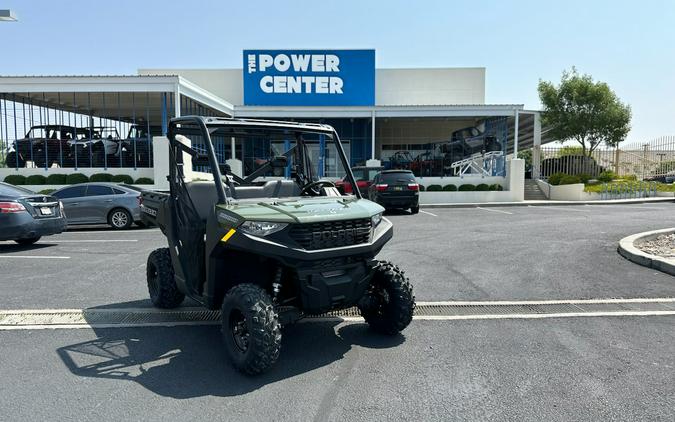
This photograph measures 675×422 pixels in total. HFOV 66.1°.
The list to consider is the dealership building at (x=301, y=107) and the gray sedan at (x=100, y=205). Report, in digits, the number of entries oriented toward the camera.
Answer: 1

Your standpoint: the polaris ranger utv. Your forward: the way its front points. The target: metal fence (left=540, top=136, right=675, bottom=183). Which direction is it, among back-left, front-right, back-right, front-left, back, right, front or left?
left

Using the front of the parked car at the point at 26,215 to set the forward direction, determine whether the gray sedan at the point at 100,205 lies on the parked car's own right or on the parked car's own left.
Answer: on the parked car's own right

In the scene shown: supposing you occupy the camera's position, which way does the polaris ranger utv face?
facing the viewer and to the right of the viewer

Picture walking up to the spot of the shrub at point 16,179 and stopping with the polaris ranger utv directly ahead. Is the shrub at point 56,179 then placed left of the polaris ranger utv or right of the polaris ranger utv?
left

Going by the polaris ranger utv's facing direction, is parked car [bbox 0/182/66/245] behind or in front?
behind

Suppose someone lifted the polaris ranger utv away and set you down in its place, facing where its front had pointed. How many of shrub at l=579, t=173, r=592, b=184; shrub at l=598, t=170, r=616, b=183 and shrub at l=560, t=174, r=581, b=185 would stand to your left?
3

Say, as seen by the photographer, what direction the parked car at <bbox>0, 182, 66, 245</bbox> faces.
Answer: facing away from the viewer and to the left of the viewer

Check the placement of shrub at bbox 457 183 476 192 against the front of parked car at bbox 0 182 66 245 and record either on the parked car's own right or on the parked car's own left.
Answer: on the parked car's own right

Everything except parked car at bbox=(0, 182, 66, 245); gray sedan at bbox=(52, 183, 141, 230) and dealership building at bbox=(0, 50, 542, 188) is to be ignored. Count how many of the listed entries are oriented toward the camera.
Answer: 1
